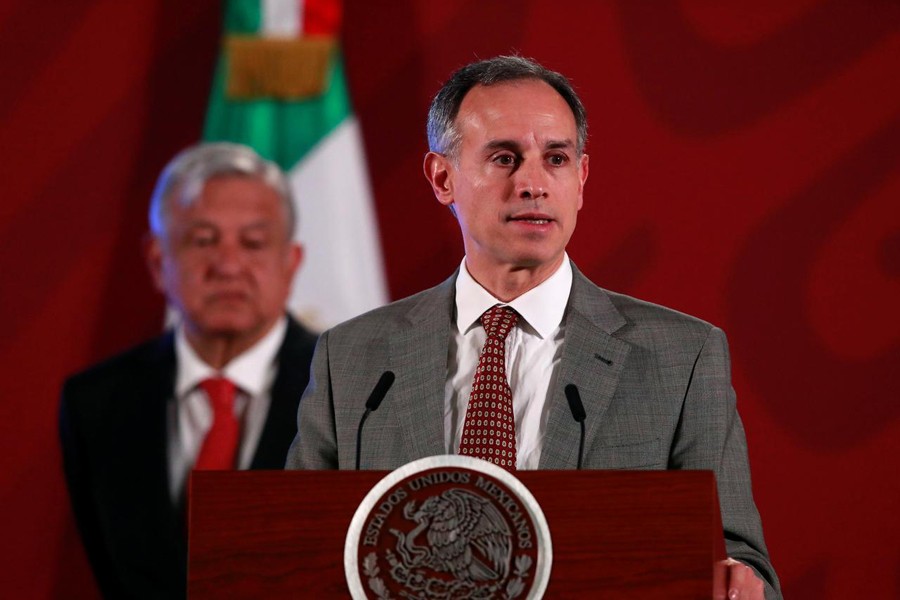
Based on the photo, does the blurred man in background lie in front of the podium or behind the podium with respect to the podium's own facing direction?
behind

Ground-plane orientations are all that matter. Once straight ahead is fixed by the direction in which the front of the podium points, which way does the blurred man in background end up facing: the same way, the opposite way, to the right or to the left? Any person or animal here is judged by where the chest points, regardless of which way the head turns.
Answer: the same way

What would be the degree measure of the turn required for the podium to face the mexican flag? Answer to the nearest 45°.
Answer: approximately 180°

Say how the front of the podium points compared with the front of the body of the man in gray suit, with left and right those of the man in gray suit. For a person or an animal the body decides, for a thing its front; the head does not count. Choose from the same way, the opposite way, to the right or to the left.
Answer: the same way

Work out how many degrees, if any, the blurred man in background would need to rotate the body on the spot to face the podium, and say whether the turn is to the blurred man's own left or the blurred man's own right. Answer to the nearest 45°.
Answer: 0° — they already face it

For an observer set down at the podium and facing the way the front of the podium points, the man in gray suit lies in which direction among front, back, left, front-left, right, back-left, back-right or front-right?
back

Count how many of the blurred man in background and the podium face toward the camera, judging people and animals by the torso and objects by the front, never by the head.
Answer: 2

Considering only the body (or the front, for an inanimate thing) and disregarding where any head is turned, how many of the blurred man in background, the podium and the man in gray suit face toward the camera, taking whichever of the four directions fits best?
3

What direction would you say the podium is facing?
toward the camera

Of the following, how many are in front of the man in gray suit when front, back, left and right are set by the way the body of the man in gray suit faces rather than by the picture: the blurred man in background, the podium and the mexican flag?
1

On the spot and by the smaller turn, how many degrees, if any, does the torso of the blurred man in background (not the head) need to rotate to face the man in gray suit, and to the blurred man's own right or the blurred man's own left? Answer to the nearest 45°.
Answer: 0° — they already face them

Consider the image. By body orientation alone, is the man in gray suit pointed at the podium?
yes

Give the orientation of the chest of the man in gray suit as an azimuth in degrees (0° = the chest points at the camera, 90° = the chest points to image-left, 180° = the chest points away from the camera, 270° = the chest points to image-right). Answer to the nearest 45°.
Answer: approximately 0°

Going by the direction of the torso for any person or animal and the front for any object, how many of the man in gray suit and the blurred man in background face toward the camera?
2

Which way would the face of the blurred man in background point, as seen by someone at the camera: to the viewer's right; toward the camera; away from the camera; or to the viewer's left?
toward the camera
